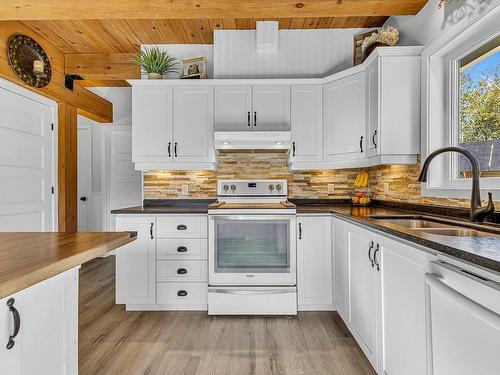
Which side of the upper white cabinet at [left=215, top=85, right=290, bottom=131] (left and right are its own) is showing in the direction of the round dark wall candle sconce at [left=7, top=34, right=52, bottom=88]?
right

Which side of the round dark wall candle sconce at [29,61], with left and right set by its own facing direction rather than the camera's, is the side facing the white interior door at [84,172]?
left

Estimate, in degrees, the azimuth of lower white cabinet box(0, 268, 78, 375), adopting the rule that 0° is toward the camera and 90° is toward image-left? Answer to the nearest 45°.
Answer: approximately 315°

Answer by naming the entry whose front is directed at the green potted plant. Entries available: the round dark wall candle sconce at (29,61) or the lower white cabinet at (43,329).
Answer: the round dark wall candle sconce

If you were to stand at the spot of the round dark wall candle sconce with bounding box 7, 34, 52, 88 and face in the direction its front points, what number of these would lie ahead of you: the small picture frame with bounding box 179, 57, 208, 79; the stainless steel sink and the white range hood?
3

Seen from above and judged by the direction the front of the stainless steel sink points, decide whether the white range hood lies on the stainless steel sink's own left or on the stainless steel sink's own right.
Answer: on the stainless steel sink's own right

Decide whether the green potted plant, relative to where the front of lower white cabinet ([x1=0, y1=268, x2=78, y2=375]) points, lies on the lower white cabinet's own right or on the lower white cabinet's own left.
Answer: on the lower white cabinet's own left

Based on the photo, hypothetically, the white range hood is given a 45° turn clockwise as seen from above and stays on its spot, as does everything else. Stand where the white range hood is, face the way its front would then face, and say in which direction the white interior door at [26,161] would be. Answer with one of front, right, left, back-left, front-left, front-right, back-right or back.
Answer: front-right

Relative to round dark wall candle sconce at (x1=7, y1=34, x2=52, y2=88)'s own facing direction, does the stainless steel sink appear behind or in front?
in front

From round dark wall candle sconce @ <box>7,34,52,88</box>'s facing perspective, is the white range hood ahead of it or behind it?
ahead
